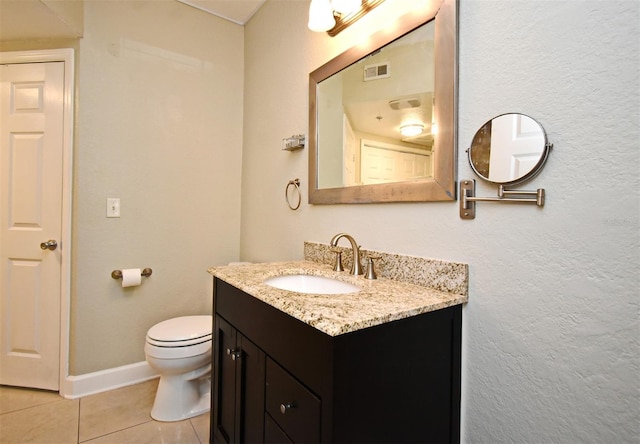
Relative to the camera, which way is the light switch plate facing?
toward the camera

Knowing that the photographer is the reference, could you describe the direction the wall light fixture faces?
facing the viewer and to the left of the viewer

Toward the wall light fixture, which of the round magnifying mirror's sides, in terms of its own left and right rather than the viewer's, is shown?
right

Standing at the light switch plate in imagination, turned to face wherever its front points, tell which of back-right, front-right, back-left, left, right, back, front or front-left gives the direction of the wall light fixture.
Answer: front-left

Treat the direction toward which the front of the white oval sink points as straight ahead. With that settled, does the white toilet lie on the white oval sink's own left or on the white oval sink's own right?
on the white oval sink's own right

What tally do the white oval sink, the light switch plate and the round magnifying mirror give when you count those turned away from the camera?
0

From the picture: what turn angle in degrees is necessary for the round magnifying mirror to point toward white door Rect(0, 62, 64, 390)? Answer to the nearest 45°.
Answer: approximately 45° to its right

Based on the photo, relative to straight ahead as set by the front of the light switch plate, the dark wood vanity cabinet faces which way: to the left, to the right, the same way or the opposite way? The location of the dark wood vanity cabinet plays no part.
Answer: to the right
